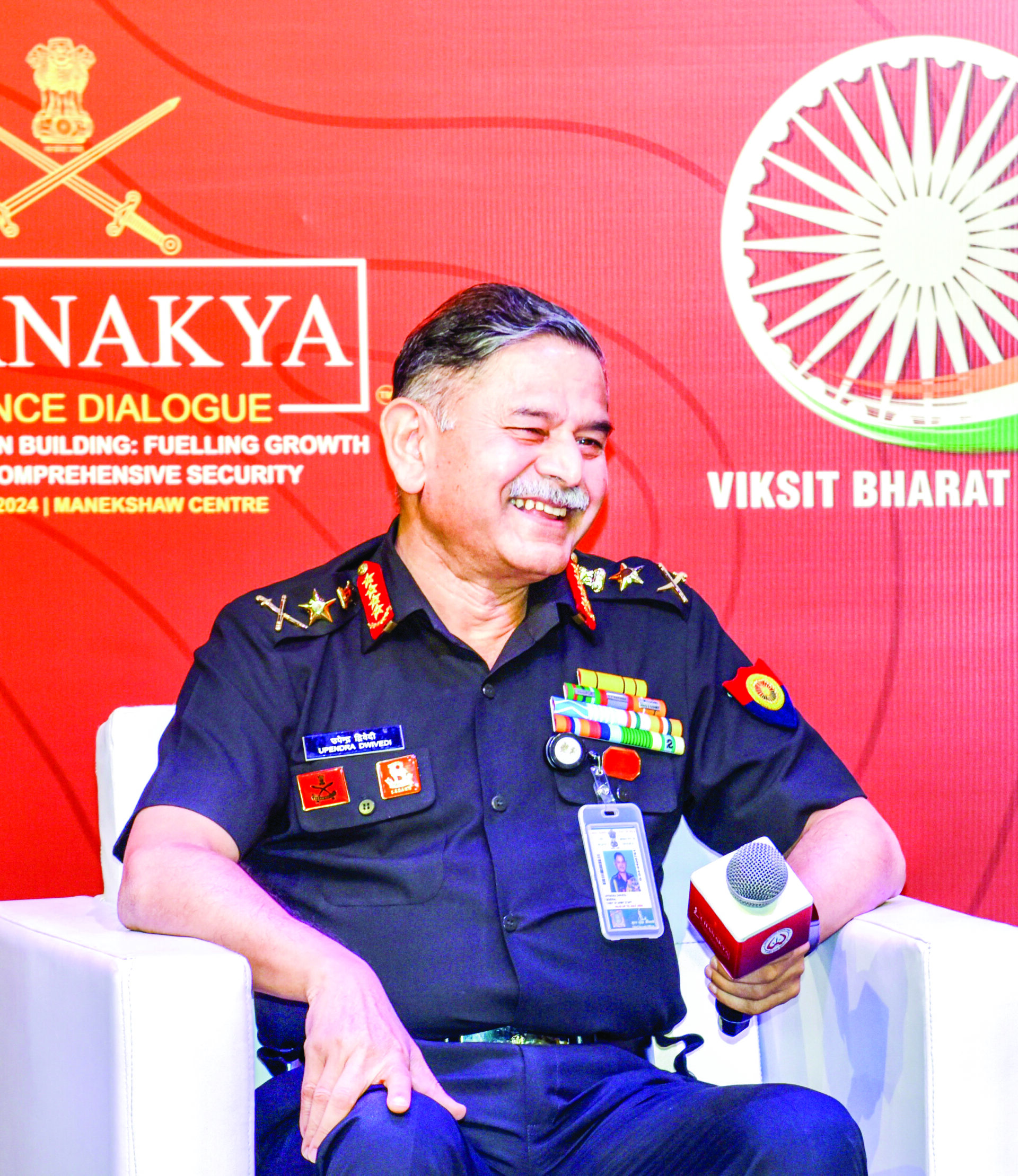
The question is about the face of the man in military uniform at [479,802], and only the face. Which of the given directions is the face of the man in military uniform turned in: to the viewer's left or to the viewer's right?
to the viewer's right

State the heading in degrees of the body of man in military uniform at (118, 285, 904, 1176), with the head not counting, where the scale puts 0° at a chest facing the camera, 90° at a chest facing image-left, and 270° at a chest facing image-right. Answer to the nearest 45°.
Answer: approximately 0°
